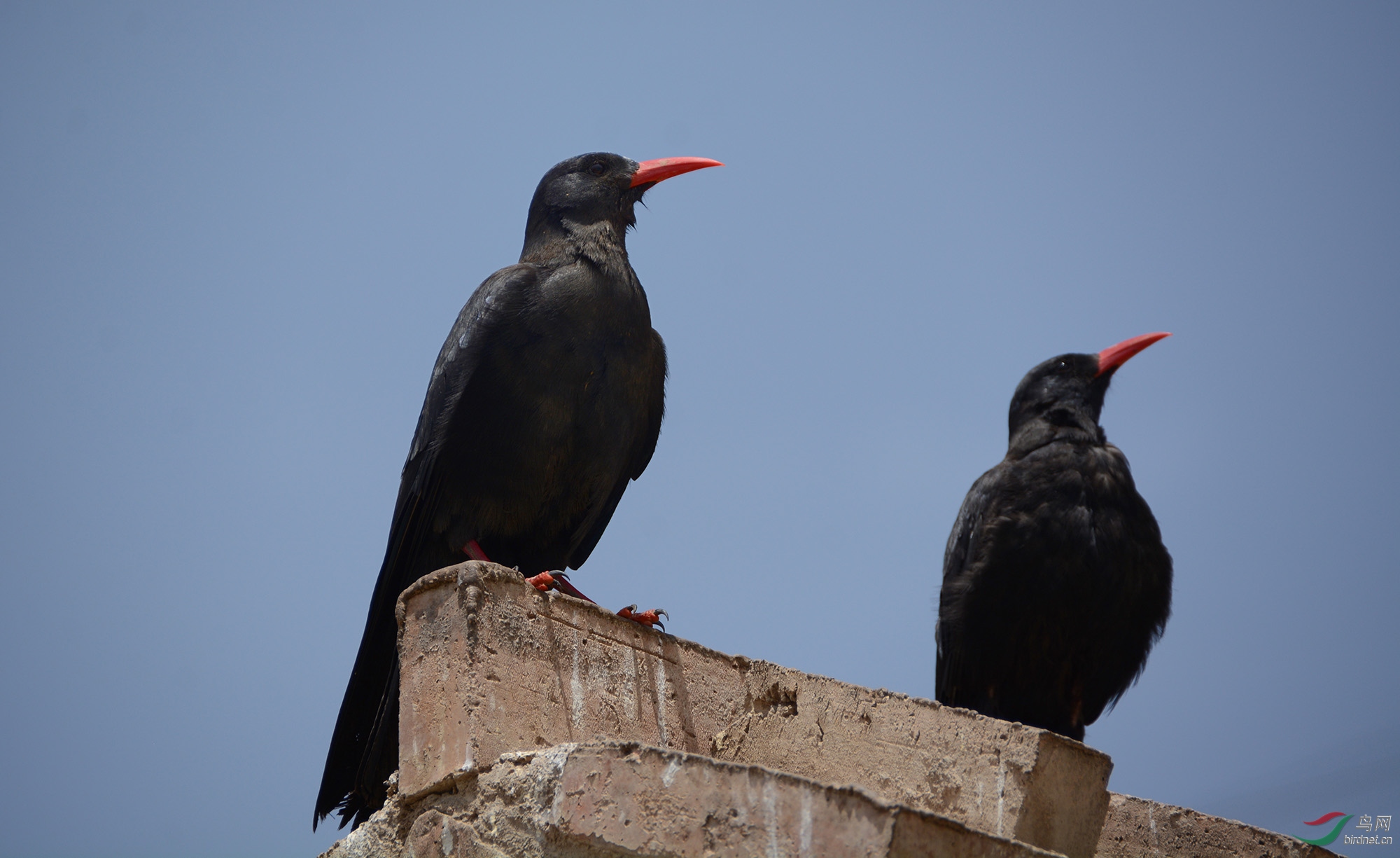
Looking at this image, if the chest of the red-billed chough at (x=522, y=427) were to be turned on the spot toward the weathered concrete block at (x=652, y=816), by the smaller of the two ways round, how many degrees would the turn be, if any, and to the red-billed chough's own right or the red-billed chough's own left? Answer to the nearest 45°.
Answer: approximately 45° to the red-billed chough's own right

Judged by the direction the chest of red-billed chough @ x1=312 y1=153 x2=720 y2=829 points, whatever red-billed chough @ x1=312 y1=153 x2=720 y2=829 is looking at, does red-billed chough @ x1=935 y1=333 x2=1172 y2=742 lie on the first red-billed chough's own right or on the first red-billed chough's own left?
on the first red-billed chough's own left

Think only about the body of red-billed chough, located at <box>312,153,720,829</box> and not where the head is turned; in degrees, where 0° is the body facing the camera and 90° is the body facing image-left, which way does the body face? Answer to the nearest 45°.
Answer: approximately 315°

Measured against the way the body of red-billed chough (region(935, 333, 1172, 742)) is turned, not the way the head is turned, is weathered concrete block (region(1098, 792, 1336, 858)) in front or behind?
in front
